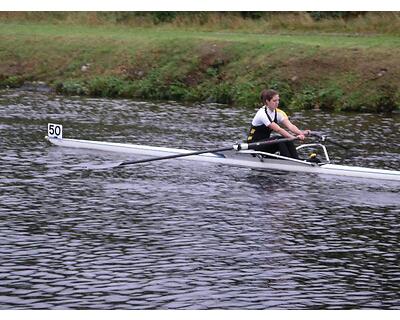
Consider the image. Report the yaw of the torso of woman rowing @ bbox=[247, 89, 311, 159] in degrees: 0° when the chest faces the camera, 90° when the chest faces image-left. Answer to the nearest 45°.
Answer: approximately 315°

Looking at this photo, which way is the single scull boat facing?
to the viewer's left
